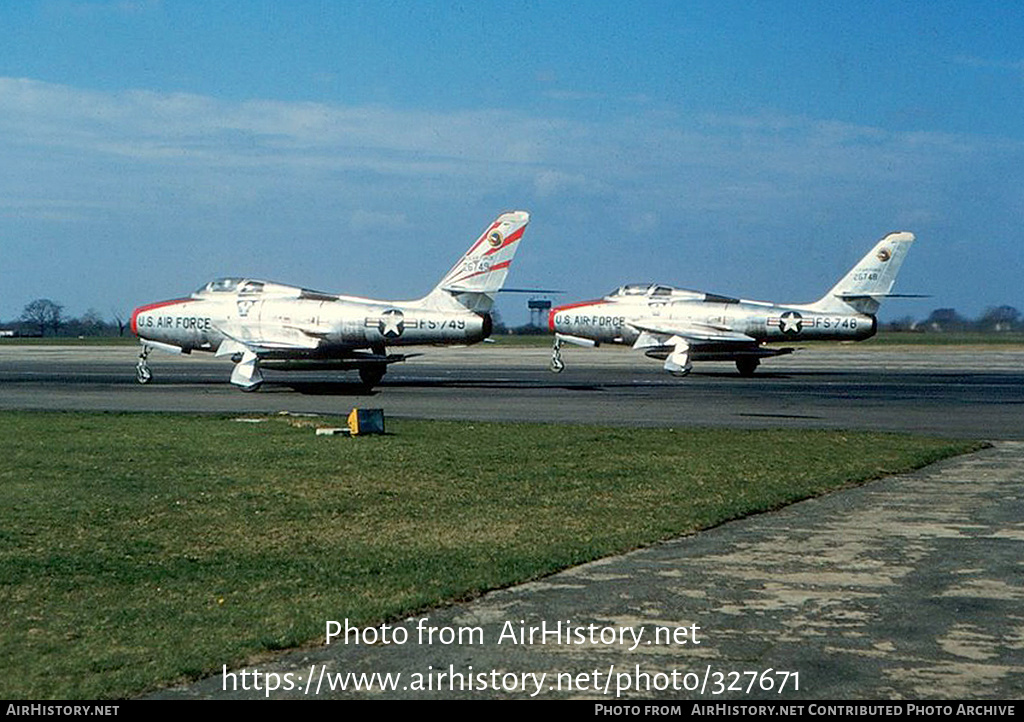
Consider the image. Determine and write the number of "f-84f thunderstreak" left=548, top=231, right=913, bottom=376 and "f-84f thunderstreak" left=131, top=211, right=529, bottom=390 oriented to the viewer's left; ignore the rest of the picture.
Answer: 2

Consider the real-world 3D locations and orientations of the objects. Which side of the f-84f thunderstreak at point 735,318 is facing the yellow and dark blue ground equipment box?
left

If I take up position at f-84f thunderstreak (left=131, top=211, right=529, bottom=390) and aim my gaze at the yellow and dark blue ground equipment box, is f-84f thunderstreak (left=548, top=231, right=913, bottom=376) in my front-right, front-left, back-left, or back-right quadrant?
back-left

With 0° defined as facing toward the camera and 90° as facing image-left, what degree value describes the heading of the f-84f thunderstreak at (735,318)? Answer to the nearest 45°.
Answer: approximately 90°

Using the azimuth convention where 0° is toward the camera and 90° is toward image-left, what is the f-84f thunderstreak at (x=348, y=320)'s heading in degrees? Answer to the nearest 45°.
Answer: approximately 90°

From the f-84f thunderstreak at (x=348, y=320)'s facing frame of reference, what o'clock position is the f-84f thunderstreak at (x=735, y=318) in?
the f-84f thunderstreak at (x=735, y=318) is roughly at 5 o'clock from the f-84f thunderstreak at (x=348, y=320).

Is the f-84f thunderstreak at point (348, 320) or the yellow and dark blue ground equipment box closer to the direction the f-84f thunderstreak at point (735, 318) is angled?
the f-84f thunderstreak

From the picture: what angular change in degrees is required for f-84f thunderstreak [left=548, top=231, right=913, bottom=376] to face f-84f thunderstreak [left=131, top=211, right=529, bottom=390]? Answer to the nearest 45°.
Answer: approximately 45° to its left

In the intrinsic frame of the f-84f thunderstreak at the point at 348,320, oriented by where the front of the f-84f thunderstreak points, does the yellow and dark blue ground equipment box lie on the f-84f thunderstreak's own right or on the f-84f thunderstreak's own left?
on the f-84f thunderstreak's own left
